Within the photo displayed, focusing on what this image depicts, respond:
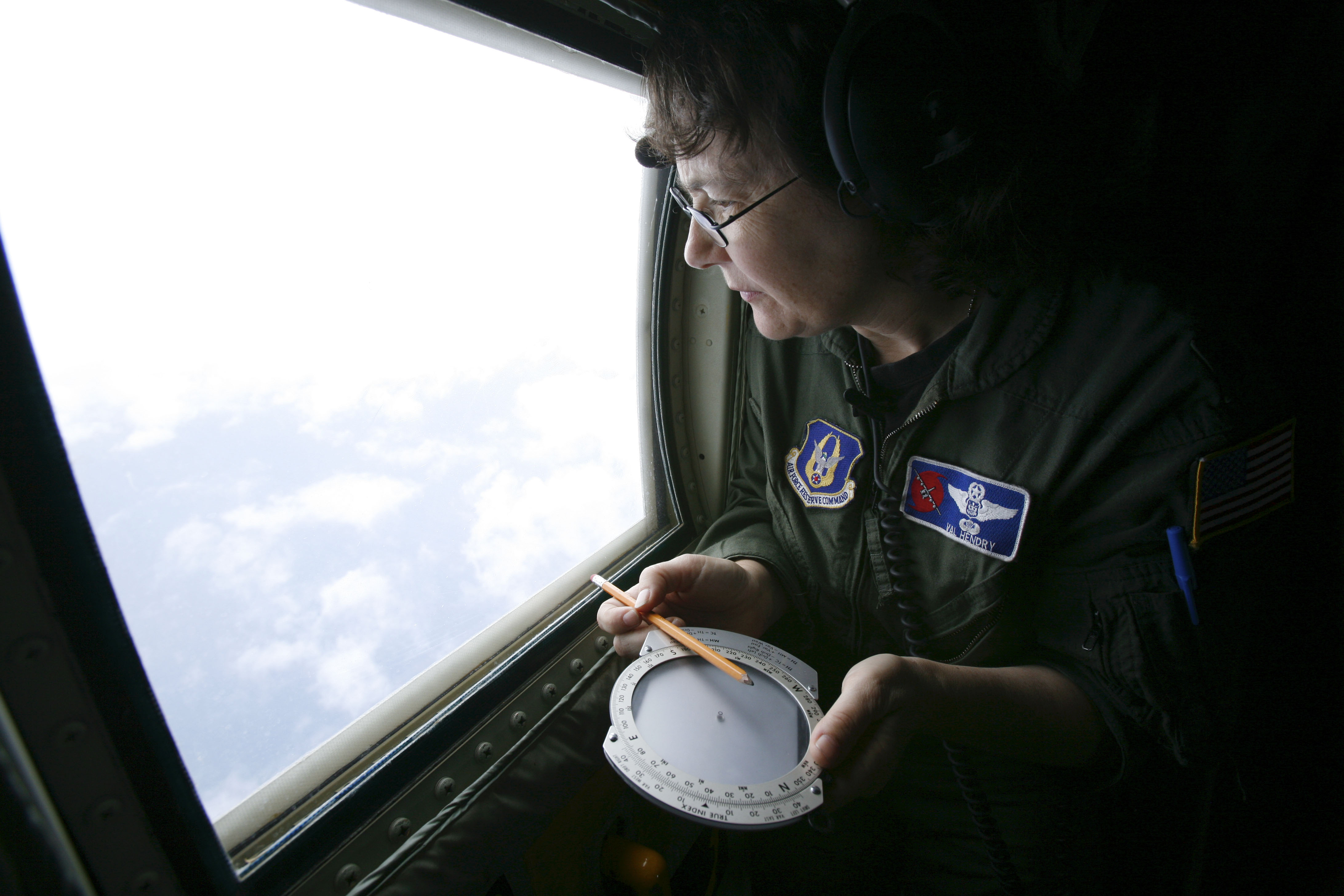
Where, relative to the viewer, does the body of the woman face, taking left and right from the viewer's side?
facing the viewer and to the left of the viewer

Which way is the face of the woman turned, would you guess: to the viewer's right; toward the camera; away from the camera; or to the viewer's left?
to the viewer's left
